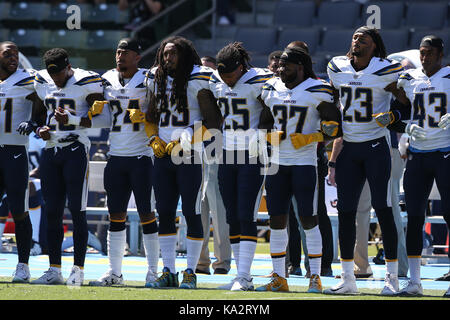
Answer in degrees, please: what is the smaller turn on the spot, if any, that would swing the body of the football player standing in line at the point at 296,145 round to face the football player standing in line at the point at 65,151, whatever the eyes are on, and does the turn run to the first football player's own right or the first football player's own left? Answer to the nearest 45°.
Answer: approximately 45° to the first football player's own right

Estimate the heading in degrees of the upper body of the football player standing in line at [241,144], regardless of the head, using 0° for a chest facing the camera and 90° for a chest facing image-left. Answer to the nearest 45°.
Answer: approximately 45°

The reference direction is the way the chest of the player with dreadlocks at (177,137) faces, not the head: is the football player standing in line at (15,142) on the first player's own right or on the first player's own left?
on the first player's own right

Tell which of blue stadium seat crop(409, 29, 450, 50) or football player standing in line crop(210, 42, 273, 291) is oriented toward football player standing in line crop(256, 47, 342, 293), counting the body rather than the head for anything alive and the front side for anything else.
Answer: the blue stadium seat

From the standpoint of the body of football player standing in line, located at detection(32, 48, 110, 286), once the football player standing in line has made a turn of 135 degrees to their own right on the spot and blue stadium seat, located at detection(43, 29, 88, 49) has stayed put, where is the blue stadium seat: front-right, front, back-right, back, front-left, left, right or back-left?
front

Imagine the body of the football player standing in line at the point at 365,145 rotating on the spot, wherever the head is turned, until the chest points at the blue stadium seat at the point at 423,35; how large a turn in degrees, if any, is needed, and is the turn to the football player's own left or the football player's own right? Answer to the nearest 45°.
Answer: approximately 135° to the football player's own right

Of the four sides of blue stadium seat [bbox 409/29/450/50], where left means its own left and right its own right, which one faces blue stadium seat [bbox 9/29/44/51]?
right

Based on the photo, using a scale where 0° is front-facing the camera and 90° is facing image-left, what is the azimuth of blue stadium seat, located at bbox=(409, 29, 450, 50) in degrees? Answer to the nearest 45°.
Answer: approximately 0°
